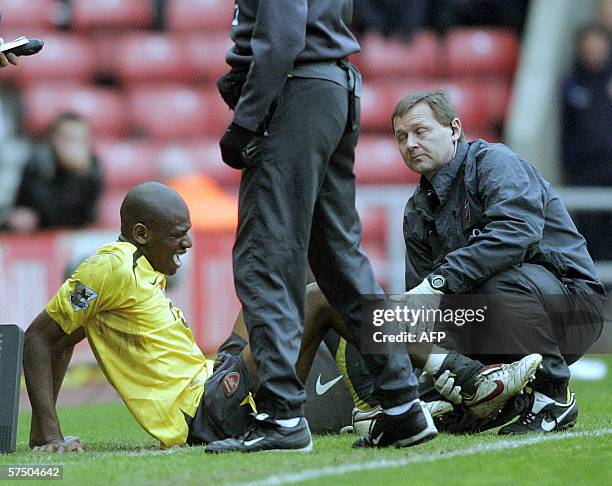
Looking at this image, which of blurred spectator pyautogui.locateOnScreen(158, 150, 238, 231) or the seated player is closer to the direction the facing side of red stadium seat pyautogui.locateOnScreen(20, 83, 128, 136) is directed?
the seated player

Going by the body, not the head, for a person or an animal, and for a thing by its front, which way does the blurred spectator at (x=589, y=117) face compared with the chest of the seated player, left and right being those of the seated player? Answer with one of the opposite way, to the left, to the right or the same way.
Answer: to the right

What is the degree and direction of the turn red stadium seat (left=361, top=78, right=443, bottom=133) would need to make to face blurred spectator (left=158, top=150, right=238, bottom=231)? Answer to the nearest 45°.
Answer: approximately 45° to its right

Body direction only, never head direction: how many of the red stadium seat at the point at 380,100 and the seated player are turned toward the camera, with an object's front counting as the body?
1

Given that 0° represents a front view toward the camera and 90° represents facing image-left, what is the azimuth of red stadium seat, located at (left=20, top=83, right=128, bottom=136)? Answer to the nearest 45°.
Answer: approximately 0°

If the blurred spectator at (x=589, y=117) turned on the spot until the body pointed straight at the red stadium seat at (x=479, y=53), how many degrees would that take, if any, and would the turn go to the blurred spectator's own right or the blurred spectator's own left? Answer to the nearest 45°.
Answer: approximately 90° to the blurred spectator's own right

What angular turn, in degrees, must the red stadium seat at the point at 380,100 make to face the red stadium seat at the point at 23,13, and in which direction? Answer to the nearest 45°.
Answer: approximately 90° to its right

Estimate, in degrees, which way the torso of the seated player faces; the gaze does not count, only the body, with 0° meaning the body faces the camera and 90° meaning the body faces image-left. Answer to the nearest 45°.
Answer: approximately 270°
